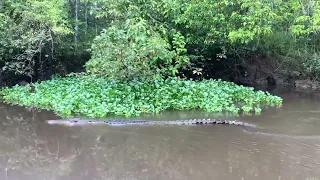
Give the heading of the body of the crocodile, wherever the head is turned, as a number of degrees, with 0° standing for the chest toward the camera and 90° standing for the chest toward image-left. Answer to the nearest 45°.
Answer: approximately 90°

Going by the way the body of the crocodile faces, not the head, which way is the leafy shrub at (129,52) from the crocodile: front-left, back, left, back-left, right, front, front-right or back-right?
right
